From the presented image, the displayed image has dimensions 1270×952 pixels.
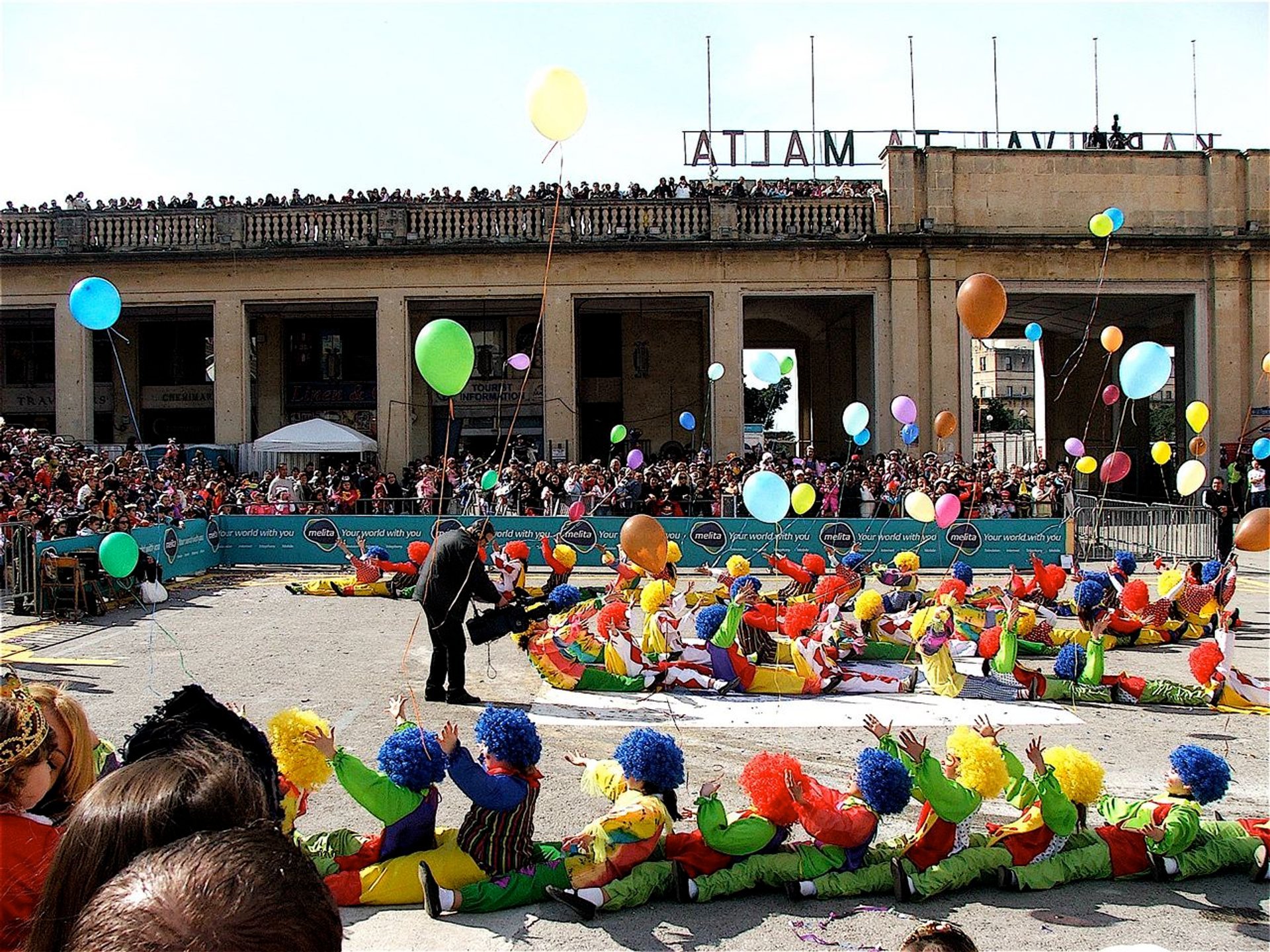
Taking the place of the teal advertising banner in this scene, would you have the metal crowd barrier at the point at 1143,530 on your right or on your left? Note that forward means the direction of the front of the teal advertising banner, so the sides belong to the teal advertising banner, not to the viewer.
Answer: on your left

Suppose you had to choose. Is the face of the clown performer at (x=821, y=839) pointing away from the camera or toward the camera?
away from the camera

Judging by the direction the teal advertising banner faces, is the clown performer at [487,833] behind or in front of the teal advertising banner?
in front

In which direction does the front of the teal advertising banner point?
toward the camera

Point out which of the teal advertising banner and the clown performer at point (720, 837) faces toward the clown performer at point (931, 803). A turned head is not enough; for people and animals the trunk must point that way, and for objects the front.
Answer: the teal advertising banner

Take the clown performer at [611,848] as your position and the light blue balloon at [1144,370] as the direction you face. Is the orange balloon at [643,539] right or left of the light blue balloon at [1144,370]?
left
